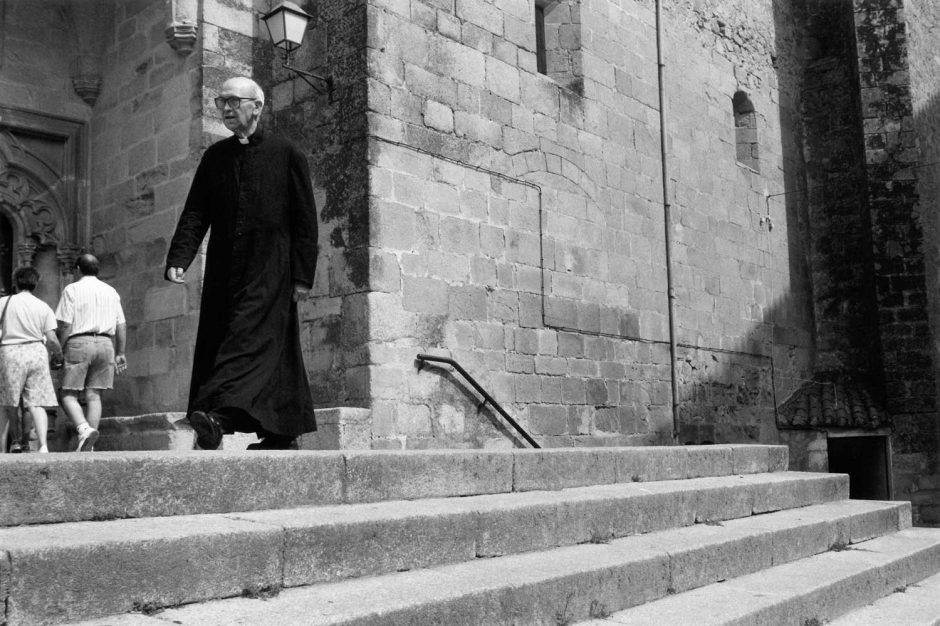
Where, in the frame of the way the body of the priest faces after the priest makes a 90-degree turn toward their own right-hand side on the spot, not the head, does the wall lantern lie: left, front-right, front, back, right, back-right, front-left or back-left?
front-right

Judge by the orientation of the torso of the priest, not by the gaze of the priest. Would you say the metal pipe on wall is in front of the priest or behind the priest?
behind

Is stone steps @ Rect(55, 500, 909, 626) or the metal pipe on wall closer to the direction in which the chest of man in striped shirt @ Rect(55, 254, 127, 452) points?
the metal pipe on wall

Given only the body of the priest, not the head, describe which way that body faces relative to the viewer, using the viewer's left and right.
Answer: facing the viewer and to the left of the viewer

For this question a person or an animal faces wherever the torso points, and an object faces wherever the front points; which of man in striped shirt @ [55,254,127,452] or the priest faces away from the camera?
the man in striped shirt

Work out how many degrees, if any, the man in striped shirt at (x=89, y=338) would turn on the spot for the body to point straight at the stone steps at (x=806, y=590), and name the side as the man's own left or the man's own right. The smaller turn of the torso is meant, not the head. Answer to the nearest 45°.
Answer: approximately 135° to the man's own right

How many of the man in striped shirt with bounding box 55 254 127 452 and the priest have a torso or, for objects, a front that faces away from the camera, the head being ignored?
1

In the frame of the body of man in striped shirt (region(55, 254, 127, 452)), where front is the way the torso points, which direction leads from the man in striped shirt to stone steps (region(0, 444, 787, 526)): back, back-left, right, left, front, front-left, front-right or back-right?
back

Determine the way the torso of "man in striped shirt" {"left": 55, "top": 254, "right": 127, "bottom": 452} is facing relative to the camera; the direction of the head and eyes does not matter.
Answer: away from the camera

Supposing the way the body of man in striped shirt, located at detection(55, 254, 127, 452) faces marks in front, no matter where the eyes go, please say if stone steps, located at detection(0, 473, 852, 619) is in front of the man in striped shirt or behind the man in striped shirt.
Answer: behind
